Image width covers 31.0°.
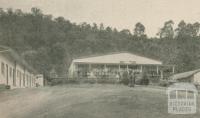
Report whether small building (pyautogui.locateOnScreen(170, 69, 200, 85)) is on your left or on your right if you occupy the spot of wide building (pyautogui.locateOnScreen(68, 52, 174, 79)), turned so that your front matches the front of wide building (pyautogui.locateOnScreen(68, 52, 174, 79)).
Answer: on your left

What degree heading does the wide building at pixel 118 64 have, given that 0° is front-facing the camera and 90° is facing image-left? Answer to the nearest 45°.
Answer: approximately 0°
